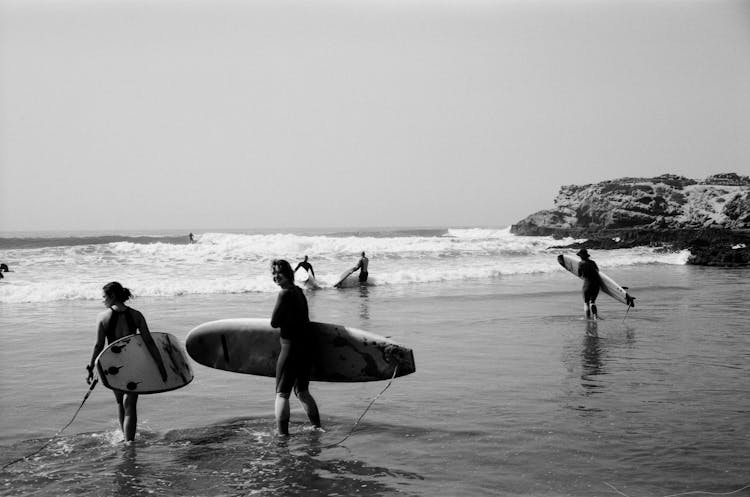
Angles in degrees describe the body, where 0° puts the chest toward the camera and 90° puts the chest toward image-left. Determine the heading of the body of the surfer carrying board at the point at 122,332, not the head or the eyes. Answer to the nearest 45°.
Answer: approximately 180°

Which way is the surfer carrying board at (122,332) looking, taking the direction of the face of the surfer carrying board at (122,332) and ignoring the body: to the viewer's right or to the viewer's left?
to the viewer's left

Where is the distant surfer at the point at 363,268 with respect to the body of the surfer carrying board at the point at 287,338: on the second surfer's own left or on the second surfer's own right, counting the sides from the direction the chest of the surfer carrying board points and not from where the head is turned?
on the second surfer's own right

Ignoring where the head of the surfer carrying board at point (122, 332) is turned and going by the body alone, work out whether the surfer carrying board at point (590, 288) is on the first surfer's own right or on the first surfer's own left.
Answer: on the first surfer's own right
